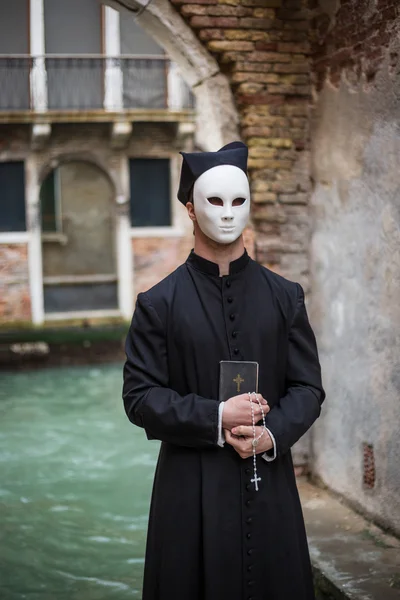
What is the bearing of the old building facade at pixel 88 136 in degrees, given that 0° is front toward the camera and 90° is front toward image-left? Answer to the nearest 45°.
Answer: approximately 0°

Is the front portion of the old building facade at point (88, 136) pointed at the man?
yes
